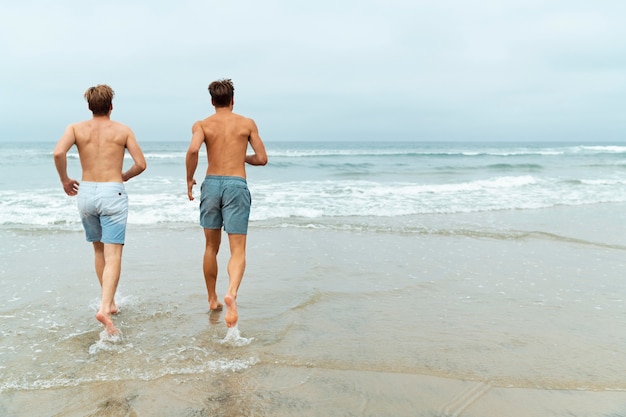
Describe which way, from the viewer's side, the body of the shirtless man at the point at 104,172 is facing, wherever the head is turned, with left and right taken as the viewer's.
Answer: facing away from the viewer

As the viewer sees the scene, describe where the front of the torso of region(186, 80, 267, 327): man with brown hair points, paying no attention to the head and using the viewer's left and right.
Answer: facing away from the viewer

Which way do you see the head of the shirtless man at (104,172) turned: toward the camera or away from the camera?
away from the camera

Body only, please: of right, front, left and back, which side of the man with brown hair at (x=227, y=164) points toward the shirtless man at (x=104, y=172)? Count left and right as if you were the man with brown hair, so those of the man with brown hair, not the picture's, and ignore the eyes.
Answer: left

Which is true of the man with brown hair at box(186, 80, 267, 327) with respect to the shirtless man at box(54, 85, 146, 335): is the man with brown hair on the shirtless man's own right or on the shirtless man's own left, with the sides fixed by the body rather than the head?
on the shirtless man's own right

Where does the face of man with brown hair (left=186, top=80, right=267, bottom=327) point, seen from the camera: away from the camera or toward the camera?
away from the camera

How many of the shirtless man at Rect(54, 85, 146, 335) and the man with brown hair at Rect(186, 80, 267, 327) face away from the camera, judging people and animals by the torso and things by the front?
2
